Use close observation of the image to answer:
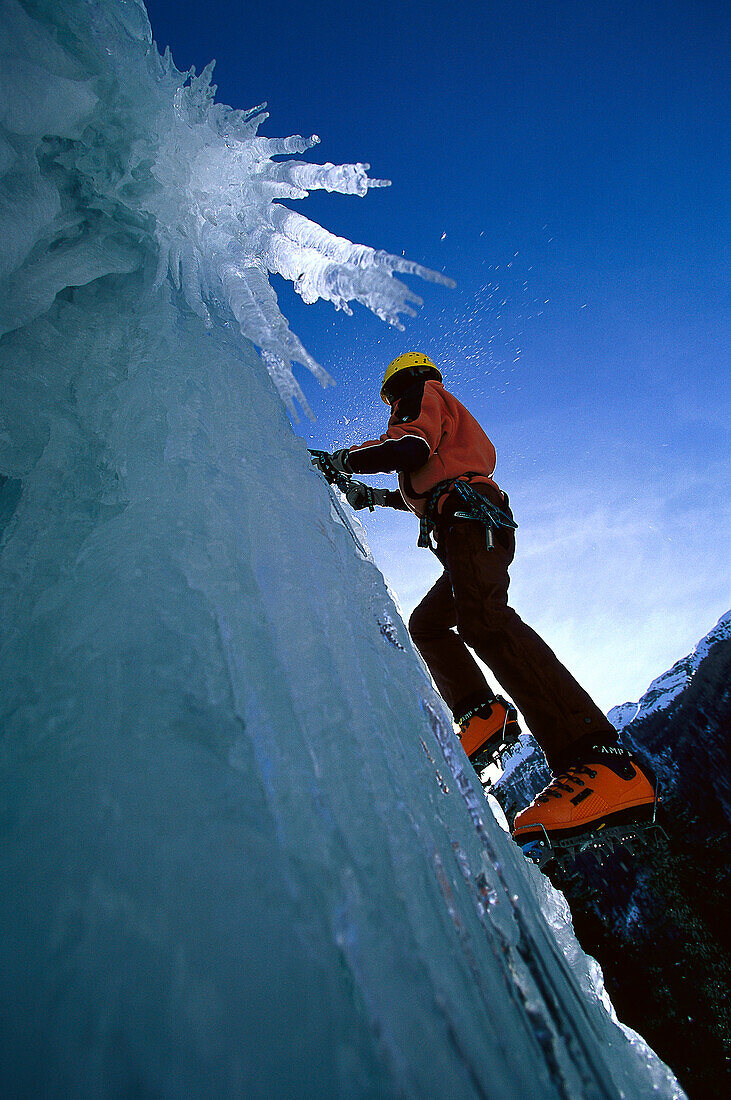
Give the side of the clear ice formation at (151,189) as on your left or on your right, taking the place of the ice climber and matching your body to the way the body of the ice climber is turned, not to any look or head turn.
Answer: on your left

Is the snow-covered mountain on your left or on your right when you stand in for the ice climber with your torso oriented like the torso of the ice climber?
on your right

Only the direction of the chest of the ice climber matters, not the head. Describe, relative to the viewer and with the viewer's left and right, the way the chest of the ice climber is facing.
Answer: facing to the left of the viewer
